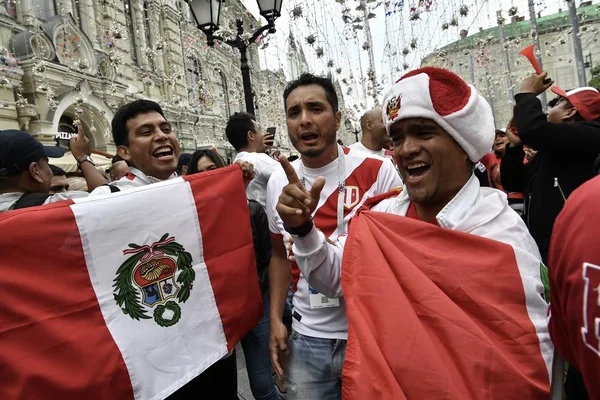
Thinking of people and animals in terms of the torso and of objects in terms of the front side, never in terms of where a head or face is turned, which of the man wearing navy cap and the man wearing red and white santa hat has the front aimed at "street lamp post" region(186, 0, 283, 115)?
the man wearing navy cap

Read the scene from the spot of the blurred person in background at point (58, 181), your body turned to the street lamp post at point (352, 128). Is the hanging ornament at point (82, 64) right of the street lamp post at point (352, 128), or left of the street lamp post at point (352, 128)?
left

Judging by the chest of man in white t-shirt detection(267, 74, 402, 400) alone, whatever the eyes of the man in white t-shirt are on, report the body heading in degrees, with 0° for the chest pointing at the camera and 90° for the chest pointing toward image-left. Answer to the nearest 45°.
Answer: approximately 0°

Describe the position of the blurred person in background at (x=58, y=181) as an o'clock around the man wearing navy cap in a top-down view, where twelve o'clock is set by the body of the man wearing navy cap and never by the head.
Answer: The blurred person in background is roughly at 11 o'clock from the man wearing navy cap.

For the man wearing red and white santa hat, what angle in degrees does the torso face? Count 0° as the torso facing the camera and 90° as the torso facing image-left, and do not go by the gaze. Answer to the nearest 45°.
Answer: approximately 45°

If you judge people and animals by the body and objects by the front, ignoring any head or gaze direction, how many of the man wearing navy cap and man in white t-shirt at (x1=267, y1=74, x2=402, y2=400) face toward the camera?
1

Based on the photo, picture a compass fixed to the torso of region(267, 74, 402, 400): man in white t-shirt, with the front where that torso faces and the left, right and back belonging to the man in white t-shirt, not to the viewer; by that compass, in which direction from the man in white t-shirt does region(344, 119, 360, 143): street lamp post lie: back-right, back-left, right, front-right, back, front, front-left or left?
back

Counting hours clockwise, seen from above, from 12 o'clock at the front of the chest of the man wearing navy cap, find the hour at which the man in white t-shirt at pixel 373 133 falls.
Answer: The man in white t-shirt is roughly at 1 o'clock from the man wearing navy cap.
